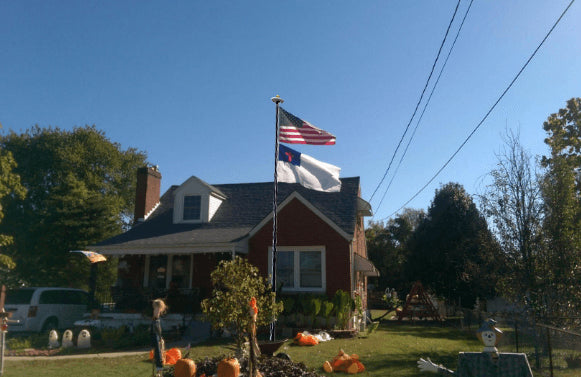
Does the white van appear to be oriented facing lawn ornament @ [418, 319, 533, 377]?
no

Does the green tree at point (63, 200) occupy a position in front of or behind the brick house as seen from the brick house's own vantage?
behind

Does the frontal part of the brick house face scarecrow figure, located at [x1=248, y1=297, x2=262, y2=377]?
yes

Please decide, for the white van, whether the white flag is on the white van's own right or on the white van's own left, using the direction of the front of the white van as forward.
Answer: on the white van's own right

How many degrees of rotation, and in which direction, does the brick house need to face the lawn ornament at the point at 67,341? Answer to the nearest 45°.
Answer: approximately 45° to its right

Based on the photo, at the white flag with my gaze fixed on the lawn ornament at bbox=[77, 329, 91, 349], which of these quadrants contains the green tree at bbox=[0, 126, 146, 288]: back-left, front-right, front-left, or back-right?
front-right

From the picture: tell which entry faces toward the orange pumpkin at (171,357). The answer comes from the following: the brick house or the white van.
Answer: the brick house

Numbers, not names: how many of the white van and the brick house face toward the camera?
1

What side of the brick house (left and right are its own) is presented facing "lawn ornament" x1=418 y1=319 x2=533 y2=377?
front

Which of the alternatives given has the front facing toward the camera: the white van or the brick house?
the brick house

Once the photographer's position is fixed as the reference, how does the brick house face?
facing the viewer

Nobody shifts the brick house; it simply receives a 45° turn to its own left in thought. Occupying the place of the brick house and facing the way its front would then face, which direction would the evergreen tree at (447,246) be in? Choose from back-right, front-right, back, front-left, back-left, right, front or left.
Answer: left

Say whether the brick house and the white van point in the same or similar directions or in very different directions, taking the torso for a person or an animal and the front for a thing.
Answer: very different directions

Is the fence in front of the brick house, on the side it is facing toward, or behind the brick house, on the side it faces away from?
in front

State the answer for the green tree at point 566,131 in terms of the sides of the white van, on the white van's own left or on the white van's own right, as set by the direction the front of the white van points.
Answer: on the white van's own right

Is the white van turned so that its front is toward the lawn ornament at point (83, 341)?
no
